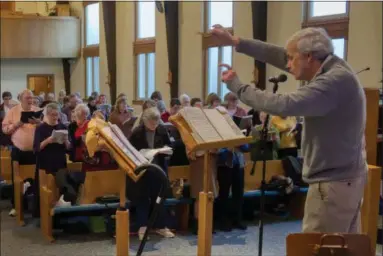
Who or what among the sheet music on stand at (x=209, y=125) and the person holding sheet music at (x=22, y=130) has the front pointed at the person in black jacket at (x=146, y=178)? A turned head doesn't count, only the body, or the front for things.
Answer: the person holding sheet music

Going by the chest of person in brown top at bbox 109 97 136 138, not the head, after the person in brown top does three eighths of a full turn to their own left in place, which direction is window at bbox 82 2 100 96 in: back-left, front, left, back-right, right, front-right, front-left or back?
front

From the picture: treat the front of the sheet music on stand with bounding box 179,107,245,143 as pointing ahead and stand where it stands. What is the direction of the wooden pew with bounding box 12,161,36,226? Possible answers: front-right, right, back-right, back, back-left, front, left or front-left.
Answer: back

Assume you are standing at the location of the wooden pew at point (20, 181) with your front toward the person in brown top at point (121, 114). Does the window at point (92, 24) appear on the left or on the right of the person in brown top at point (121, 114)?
left

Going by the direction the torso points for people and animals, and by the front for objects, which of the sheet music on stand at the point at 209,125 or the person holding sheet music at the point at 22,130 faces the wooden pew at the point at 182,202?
the person holding sheet music

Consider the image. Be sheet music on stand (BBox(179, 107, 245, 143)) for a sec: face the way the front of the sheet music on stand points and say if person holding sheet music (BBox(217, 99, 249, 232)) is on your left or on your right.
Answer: on your left

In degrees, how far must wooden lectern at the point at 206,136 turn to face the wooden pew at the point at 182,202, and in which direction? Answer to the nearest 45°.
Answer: approximately 135° to its left

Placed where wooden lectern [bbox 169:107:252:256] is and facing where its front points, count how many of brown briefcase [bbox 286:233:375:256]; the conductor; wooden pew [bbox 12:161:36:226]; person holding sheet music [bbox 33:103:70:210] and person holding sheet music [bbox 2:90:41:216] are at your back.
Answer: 3

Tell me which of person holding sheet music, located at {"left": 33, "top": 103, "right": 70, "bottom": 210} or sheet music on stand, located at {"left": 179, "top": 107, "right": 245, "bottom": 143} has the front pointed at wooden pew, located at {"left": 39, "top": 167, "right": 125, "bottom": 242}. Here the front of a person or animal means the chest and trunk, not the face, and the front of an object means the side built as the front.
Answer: the person holding sheet music

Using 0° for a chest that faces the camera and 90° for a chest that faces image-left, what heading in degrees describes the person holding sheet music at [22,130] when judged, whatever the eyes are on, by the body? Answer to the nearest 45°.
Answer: approximately 315°

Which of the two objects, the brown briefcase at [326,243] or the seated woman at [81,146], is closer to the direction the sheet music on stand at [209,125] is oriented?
the brown briefcase

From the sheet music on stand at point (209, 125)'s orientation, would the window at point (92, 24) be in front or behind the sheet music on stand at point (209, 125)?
behind

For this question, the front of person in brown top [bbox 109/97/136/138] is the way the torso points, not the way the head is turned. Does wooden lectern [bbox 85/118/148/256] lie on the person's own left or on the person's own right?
on the person's own right
